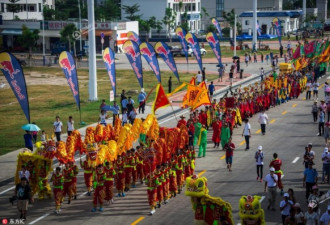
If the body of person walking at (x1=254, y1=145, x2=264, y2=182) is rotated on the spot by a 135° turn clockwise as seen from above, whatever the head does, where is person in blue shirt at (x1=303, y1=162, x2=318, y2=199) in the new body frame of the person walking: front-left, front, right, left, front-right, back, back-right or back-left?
back-right

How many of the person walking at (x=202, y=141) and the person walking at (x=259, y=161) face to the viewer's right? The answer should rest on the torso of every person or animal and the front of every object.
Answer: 0

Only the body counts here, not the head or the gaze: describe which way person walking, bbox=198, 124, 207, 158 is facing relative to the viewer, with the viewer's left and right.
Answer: facing the viewer and to the left of the viewer

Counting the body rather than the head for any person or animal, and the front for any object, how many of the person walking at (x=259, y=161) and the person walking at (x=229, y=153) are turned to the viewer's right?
0

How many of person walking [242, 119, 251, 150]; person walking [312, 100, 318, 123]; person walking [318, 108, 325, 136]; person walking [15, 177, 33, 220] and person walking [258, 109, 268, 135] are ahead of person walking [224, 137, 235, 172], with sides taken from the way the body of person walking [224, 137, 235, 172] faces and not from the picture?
1

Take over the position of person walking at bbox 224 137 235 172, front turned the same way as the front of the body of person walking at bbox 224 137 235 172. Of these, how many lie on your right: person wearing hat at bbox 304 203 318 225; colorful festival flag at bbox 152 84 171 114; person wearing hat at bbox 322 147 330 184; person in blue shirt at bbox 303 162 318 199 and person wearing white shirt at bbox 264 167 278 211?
1

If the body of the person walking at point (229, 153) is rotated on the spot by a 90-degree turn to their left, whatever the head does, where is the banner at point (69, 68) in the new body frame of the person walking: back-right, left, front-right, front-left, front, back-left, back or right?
back

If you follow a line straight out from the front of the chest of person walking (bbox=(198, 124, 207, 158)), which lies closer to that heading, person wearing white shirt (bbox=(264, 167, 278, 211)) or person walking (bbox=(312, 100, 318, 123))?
the person wearing white shirt

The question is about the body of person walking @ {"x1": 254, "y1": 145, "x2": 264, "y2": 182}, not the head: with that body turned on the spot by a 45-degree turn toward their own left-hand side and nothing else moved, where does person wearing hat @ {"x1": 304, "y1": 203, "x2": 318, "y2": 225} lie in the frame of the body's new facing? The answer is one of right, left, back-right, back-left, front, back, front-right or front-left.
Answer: front

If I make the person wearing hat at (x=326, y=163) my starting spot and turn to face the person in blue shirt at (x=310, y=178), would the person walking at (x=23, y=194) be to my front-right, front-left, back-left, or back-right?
front-right

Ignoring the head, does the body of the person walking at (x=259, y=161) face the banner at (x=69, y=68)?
no

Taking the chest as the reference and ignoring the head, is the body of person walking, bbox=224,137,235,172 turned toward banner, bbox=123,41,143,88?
no

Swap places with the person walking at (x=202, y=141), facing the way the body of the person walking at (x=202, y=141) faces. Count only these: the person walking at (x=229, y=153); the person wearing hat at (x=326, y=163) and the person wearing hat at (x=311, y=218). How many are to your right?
0

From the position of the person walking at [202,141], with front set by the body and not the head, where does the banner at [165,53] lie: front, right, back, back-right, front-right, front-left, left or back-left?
back-right

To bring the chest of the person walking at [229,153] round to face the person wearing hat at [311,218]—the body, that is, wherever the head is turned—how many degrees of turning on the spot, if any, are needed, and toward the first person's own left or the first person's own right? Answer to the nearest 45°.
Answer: approximately 45° to the first person's own left

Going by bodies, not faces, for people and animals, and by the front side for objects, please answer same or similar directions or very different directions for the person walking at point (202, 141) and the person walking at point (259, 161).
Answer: same or similar directions
